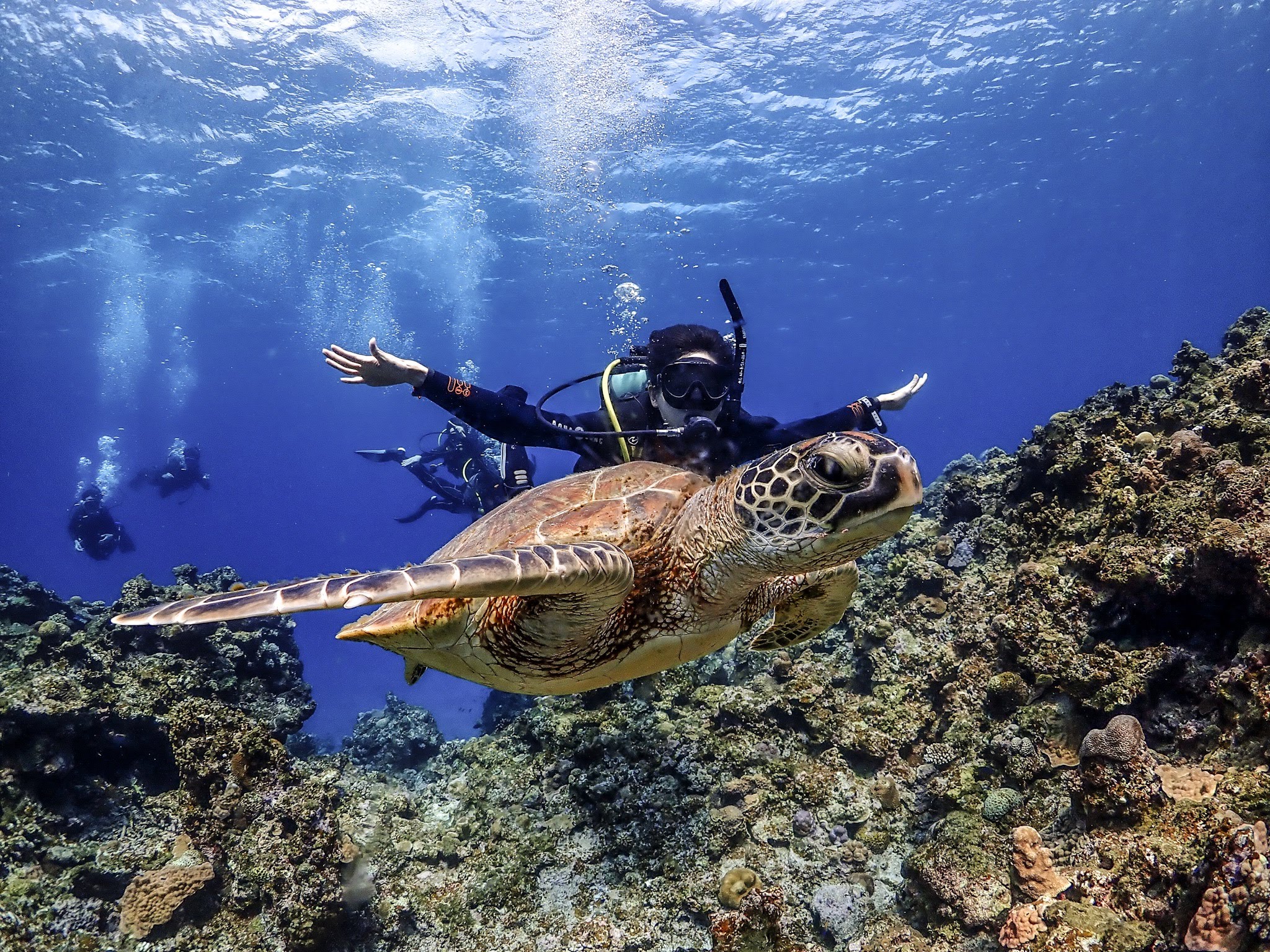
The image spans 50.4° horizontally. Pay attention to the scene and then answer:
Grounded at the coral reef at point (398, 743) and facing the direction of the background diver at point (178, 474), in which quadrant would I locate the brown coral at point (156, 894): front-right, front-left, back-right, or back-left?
back-left

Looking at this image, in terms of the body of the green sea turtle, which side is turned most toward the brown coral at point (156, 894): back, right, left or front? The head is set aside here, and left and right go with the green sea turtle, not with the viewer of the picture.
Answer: back

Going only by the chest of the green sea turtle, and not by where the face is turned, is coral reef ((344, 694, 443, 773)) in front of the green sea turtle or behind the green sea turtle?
behind

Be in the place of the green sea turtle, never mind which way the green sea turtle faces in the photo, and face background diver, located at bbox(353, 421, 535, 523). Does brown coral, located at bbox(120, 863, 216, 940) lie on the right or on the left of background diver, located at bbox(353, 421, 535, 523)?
left

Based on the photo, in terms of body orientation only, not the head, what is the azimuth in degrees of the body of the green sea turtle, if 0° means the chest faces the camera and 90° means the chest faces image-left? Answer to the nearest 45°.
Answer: approximately 315°

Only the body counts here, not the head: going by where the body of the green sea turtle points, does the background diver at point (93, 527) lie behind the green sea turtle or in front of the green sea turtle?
behind
